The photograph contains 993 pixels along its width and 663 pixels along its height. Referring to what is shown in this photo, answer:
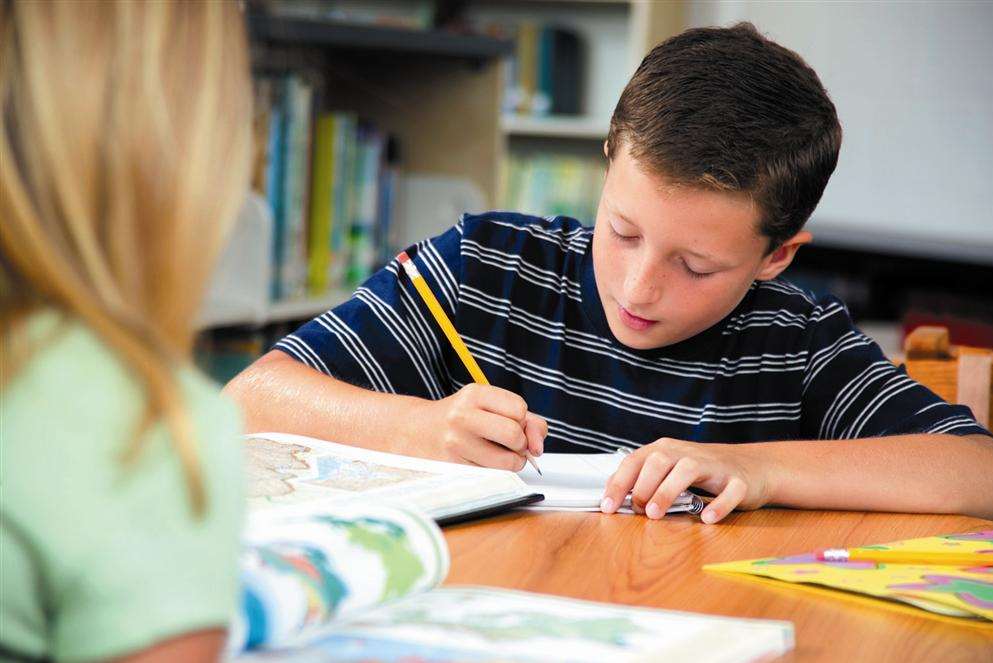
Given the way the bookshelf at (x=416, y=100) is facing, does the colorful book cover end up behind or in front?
in front

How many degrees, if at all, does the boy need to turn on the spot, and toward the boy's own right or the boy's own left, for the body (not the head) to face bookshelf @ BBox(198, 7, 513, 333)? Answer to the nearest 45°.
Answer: approximately 180°

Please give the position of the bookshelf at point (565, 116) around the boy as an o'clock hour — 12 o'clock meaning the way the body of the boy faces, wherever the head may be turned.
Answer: The bookshelf is roughly at 6 o'clock from the boy.

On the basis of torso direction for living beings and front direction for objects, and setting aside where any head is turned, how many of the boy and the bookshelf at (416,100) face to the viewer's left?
0

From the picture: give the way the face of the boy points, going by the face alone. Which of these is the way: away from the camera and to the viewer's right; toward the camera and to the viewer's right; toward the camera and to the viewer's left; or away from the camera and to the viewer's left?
toward the camera and to the viewer's left

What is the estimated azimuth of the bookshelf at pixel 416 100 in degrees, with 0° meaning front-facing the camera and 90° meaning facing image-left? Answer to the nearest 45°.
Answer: approximately 315°

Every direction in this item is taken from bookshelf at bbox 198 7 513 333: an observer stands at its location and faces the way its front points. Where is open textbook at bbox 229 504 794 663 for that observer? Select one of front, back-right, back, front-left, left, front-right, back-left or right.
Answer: front-right

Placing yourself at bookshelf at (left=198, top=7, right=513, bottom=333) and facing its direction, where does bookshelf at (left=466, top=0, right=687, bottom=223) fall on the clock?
bookshelf at (left=466, top=0, right=687, bottom=223) is roughly at 8 o'clock from bookshelf at (left=198, top=7, right=513, bottom=333).

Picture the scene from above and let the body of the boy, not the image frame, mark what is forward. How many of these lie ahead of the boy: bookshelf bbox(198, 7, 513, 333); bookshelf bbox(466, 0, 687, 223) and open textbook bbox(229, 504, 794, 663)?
1

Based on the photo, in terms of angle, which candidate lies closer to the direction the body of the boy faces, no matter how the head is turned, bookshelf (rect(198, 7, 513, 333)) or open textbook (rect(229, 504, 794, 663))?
the open textbook

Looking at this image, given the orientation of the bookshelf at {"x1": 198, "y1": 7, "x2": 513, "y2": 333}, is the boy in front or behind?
in front
